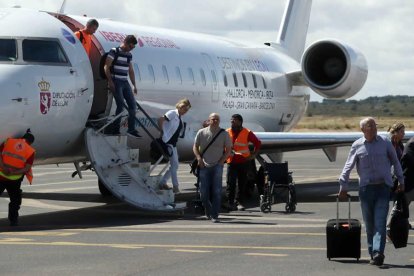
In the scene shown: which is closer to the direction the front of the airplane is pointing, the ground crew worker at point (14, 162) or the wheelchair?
the ground crew worker

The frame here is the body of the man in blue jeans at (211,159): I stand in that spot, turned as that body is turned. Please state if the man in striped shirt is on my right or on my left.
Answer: on my right

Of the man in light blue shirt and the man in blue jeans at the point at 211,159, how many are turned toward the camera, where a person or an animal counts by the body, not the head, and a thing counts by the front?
2

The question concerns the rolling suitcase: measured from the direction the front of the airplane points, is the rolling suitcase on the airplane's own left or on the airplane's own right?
on the airplane's own left

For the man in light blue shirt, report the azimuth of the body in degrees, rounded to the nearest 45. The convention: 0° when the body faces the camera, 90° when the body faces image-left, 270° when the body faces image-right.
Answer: approximately 0°

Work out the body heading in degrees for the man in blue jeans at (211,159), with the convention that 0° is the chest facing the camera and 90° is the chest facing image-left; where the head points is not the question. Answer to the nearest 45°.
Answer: approximately 0°

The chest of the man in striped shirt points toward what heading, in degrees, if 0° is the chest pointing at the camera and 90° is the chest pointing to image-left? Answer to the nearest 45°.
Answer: approximately 315°
